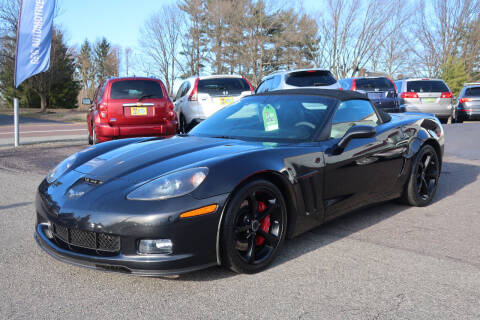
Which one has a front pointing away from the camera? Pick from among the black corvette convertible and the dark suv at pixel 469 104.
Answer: the dark suv

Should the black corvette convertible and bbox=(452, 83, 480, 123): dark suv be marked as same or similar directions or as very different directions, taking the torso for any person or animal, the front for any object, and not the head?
very different directions

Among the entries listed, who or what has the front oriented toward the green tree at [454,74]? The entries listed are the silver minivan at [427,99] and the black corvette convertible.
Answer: the silver minivan

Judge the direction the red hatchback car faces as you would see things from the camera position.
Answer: facing away from the viewer

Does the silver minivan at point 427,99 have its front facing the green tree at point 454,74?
yes

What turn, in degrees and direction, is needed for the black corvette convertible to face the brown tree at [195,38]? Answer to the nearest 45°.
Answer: approximately 135° to its right

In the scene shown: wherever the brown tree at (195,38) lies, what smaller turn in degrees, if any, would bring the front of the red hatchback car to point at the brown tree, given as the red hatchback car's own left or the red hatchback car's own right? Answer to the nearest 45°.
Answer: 0° — it already faces it

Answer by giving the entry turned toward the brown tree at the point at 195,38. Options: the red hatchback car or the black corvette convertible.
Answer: the red hatchback car

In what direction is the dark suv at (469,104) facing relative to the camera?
away from the camera

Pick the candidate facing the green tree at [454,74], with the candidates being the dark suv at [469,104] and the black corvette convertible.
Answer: the dark suv

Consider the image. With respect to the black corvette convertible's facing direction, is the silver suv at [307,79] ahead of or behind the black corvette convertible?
behind

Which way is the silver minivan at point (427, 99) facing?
away from the camera

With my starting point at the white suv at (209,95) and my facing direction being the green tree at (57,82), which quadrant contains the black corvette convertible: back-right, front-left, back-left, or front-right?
back-left

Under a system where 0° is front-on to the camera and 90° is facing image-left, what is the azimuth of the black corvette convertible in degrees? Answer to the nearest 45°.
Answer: approximately 45°

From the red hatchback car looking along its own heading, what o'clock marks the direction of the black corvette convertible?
The black corvette convertible is roughly at 6 o'clock from the red hatchback car.

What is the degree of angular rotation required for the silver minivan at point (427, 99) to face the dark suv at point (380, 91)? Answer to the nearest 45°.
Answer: approximately 135° to its left
